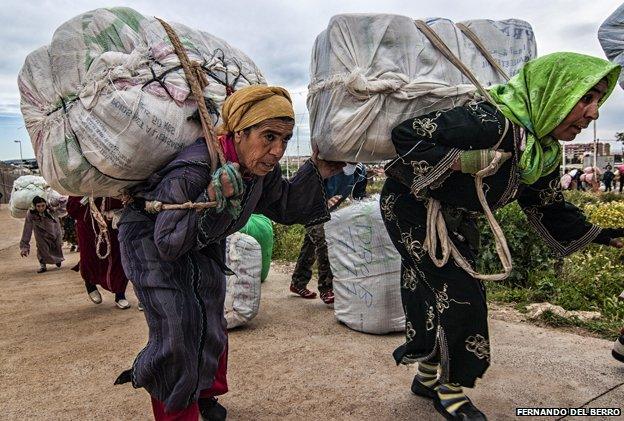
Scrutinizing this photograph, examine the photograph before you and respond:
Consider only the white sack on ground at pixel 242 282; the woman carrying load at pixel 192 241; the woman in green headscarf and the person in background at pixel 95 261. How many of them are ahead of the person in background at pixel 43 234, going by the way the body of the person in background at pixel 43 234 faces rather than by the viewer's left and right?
4

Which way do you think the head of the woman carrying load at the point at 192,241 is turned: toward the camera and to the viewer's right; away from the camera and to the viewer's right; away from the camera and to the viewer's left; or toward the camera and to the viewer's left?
toward the camera and to the viewer's right

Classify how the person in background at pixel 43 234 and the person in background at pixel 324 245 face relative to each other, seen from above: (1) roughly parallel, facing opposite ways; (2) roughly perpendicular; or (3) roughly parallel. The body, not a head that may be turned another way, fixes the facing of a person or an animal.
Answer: roughly parallel

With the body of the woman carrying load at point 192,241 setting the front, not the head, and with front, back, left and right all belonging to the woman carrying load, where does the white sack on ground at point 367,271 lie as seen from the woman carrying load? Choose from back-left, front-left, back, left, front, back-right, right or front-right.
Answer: left

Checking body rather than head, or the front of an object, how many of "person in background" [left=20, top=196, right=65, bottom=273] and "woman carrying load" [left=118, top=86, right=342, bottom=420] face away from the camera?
0

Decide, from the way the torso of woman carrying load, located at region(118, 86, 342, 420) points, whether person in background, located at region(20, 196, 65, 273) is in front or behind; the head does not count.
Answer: behind

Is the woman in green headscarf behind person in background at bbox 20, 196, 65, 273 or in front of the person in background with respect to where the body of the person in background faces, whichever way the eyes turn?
in front

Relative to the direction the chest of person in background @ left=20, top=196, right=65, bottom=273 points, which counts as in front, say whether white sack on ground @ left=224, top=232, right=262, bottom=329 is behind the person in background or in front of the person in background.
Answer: in front

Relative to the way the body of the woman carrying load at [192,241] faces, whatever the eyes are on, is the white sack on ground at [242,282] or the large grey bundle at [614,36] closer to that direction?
the large grey bundle

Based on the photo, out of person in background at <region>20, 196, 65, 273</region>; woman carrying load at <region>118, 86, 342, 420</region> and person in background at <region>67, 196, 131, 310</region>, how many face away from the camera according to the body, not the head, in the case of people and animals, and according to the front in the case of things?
0

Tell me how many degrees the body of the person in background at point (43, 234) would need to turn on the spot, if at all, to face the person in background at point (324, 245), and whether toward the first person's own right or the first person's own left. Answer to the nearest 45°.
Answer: approximately 45° to the first person's own left

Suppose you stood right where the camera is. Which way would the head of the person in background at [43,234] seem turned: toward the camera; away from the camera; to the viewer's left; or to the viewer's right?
toward the camera

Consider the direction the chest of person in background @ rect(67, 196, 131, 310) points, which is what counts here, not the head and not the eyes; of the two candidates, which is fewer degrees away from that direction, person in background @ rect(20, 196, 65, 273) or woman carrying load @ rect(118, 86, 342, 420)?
the woman carrying load

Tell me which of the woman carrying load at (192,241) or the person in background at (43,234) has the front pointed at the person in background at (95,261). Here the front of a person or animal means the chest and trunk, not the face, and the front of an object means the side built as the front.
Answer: the person in background at (43,234)

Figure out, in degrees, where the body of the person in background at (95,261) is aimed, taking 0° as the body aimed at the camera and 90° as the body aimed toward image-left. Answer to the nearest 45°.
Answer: approximately 315°

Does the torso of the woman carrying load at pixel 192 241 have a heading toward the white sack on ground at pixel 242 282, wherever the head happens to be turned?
no

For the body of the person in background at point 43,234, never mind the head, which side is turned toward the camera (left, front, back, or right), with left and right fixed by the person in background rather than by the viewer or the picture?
front

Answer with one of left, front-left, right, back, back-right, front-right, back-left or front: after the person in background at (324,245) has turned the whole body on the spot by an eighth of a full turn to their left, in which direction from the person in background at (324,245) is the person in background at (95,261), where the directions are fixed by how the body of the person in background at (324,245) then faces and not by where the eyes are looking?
back

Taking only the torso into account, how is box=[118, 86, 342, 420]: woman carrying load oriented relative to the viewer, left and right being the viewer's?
facing the viewer and to the right of the viewer
